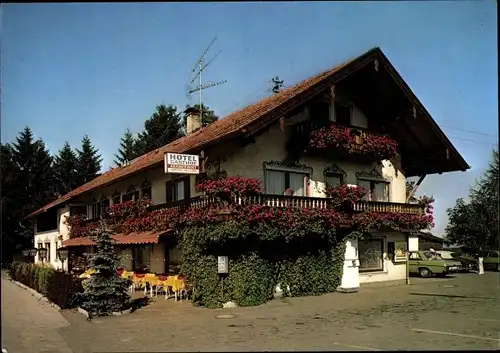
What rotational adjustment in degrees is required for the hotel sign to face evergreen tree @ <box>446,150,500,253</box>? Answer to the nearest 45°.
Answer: approximately 90° to its left

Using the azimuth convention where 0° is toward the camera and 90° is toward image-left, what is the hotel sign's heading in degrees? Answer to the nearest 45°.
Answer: approximately 0°

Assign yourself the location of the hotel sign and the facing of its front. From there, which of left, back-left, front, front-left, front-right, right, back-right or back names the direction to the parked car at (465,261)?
back-left

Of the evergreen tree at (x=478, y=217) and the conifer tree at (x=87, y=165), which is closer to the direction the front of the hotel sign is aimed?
the evergreen tree

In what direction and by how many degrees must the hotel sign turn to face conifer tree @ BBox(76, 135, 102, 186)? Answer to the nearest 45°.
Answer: approximately 180°
